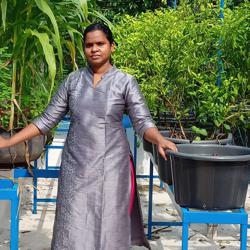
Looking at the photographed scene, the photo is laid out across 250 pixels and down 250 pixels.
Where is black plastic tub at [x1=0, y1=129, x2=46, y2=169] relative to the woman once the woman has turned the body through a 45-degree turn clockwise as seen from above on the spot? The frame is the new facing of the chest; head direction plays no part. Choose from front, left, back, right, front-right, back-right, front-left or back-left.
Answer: right

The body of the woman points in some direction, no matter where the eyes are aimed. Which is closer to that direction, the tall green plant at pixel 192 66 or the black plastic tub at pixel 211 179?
the black plastic tub

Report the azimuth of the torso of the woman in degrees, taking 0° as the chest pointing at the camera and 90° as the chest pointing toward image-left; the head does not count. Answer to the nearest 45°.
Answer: approximately 0°

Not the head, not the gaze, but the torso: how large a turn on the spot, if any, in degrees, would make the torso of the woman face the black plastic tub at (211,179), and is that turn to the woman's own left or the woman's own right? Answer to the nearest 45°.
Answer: approximately 90° to the woman's own left

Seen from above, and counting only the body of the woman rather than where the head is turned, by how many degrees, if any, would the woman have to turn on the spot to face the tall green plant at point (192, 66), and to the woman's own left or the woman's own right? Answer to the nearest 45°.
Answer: approximately 135° to the woman's own left
